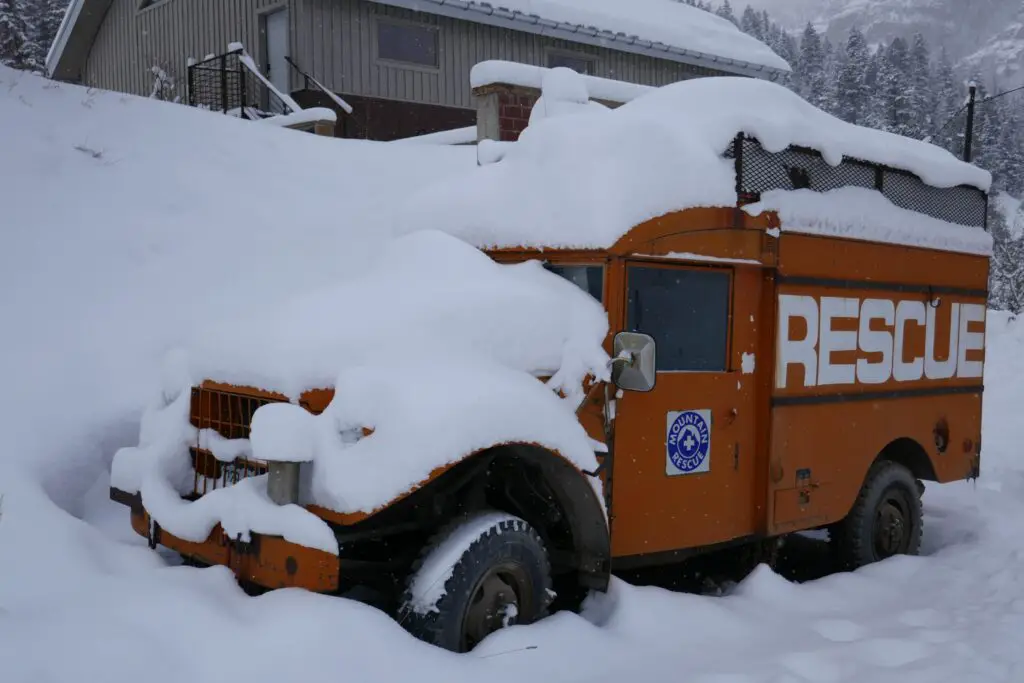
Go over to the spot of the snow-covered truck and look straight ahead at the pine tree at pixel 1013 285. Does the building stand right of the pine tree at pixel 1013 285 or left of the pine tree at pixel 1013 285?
left

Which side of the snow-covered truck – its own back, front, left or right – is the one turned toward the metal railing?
right

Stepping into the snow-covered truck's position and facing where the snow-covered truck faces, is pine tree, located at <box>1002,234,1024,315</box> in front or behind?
behind

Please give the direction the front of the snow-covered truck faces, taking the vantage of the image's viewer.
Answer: facing the viewer and to the left of the viewer

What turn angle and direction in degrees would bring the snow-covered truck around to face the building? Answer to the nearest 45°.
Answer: approximately 135° to its right

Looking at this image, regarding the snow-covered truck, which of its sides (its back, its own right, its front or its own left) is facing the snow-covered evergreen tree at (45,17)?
right
